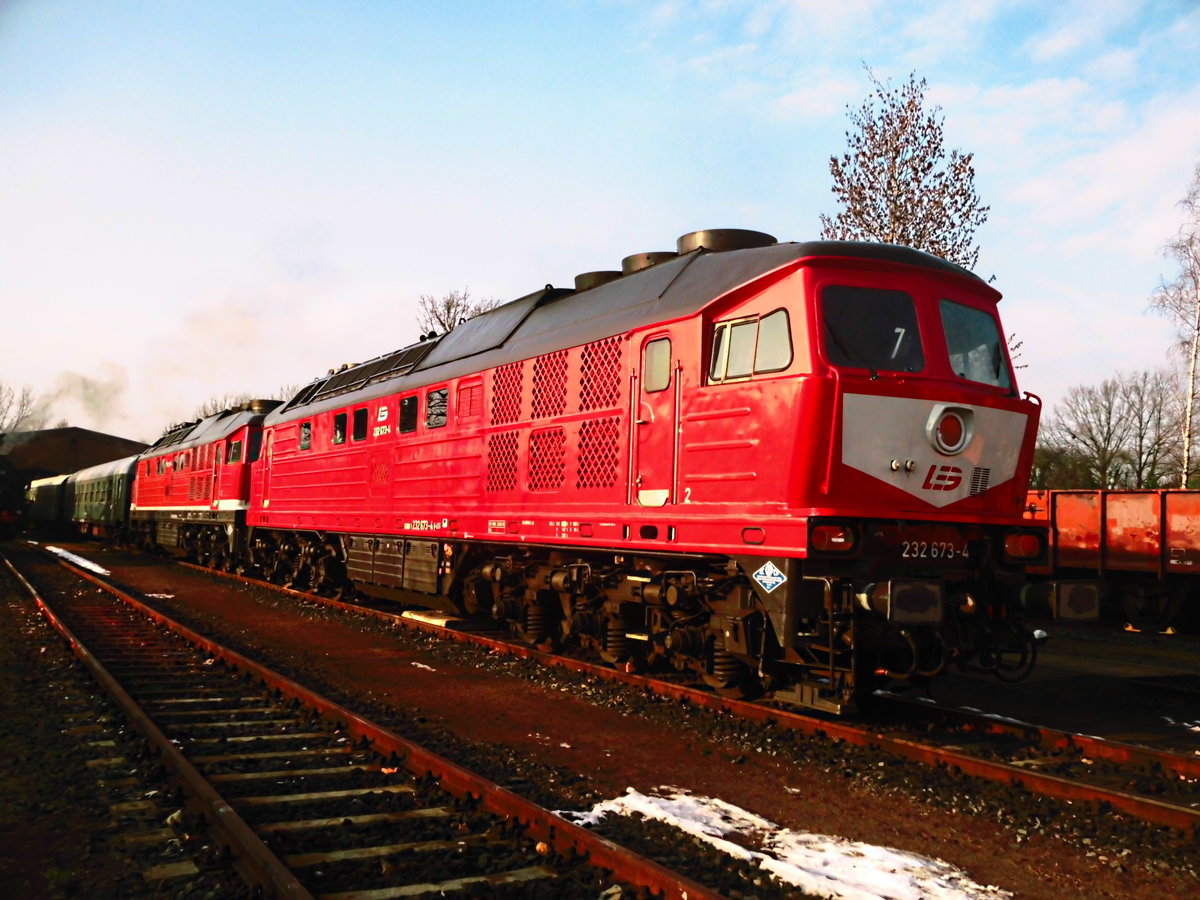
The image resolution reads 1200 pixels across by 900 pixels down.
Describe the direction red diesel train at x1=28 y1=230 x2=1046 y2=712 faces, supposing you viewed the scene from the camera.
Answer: facing the viewer and to the right of the viewer

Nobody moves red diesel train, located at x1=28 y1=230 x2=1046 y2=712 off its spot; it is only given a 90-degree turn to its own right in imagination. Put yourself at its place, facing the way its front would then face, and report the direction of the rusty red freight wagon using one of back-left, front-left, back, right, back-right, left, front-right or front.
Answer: back

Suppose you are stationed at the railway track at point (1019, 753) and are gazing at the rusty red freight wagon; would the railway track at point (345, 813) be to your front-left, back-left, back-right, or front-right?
back-left
